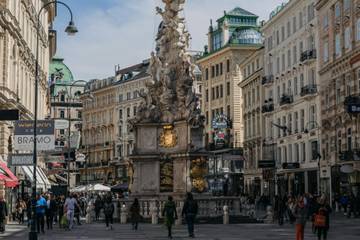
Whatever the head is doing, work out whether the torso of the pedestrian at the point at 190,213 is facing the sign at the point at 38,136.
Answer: no

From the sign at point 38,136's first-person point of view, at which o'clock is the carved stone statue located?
The carved stone statue is roughly at 7 o'clock from the sign.

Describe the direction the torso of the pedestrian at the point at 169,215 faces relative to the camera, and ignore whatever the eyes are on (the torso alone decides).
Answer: away from the camera

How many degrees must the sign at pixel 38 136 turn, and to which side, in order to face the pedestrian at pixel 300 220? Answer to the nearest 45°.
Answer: approximately 90° to its left

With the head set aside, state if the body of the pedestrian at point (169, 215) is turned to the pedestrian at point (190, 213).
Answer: no

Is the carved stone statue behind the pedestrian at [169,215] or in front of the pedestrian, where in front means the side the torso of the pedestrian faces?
in front

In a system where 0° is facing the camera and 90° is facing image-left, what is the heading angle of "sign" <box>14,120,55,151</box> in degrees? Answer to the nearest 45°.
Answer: approximately 0°

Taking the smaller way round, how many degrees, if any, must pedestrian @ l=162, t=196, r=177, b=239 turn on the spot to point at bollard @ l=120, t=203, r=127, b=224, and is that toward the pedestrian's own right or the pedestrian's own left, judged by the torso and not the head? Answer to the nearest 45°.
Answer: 0° — they already face it

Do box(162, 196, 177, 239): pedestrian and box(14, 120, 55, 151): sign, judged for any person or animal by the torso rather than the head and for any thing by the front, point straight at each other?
no
